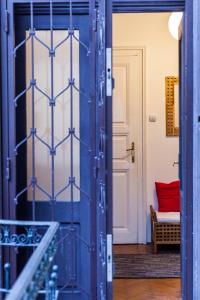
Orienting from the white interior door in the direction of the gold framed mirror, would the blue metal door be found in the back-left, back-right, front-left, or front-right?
back-right

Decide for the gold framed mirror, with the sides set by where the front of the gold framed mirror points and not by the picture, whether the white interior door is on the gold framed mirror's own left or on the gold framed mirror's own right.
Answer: on the gold framed mirror's own right
